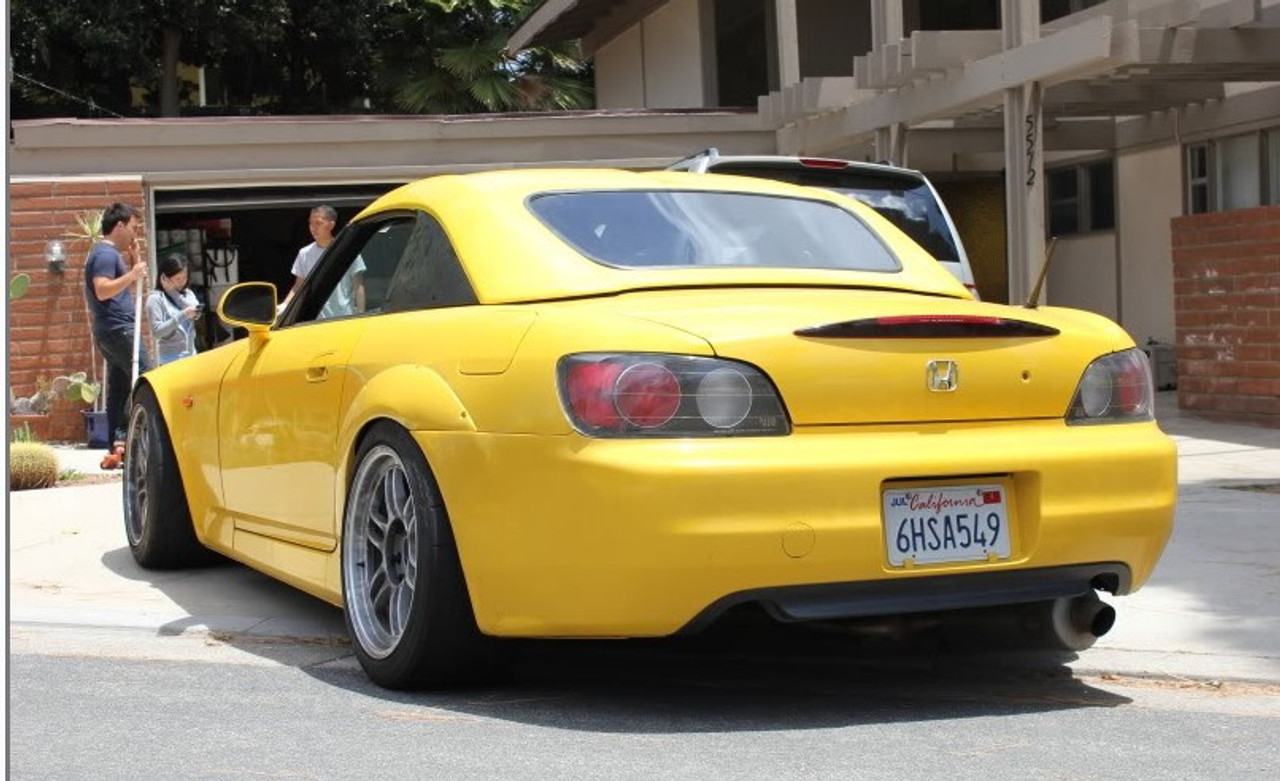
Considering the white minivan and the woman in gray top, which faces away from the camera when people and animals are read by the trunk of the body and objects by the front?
the white minivan

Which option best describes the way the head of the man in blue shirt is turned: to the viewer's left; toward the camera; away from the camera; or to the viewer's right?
to the viewer's right

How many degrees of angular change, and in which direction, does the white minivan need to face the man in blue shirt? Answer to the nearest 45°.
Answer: approximately 90° to its left

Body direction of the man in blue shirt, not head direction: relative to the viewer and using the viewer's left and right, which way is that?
facing to the right of the viewer

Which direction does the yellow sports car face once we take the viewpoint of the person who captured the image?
facing away from the viewer and to the left of the viewer

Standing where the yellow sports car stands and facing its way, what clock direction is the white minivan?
The white minivan is roughly at 2 o'clock from the yellow sports car.

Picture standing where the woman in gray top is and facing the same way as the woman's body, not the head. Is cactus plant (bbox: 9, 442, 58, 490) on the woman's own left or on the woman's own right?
on the woman's own right

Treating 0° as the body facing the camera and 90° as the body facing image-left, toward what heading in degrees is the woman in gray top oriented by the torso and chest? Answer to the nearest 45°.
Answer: approximately 315°

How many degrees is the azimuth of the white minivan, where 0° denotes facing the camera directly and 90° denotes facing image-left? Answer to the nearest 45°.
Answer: approximately 180°
